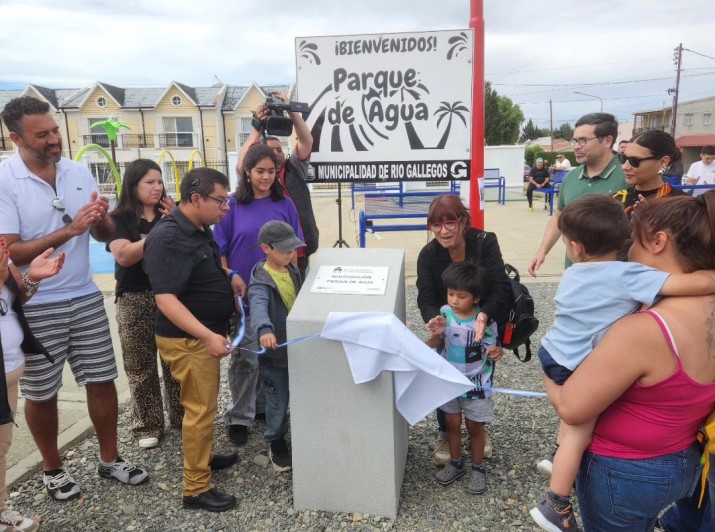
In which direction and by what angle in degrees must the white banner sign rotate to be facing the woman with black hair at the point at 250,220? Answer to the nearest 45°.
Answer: approximately 45° to its right

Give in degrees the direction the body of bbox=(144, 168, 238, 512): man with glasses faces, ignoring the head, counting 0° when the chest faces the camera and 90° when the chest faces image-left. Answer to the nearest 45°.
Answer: approximately 270°

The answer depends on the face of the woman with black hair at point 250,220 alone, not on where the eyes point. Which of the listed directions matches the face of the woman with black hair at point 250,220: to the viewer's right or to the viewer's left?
to the viewer's right

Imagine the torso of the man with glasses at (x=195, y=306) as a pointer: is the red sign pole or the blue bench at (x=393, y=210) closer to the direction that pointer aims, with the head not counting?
the red sign pole

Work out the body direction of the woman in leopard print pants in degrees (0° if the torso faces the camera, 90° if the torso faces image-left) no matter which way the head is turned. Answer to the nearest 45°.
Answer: approximately 315°

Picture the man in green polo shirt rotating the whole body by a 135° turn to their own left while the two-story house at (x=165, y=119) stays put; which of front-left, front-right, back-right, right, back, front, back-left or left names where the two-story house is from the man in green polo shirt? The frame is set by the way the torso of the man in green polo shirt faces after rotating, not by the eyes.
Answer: back-left

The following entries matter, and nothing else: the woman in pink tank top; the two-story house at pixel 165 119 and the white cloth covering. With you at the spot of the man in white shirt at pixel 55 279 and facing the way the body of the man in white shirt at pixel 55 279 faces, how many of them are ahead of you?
2

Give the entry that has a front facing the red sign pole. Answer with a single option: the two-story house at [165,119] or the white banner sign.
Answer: the two-story house

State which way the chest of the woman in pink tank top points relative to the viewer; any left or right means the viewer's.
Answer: facing away from the viewer and to the left of the viewer

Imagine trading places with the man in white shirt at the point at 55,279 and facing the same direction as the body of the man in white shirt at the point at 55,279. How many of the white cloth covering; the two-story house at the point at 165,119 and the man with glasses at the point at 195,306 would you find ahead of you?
2

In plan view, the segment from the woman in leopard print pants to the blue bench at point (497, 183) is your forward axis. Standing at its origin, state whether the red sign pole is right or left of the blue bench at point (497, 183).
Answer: right

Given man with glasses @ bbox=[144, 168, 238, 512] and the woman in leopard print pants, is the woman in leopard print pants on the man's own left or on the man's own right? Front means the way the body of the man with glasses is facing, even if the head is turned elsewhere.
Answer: on the man's own left
